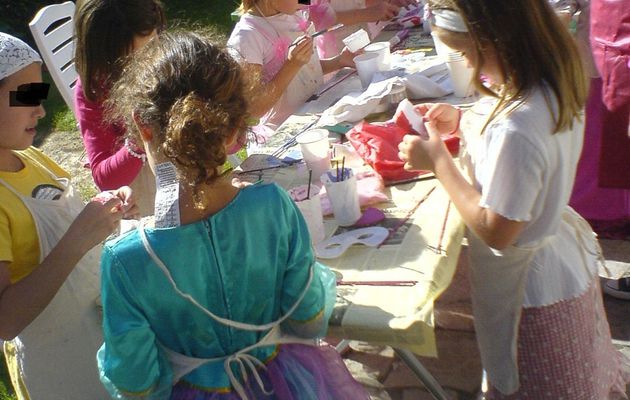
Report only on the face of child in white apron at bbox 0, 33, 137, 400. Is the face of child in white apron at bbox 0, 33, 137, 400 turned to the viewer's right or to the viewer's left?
to the viewer's right

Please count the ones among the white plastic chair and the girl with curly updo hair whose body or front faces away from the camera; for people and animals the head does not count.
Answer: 1

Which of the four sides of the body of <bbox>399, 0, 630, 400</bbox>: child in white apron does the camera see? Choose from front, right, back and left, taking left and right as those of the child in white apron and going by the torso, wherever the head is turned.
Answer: left

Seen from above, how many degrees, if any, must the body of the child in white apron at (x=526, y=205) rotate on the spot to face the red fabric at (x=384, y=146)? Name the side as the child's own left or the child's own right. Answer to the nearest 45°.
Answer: approximately 45° to the child's own right

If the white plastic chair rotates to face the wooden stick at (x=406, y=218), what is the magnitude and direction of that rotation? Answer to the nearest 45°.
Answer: approximately 45° to its right

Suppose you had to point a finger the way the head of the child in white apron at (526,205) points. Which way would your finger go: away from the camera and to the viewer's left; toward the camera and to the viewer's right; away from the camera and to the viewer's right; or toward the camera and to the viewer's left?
away from the camera and to the viewer's left

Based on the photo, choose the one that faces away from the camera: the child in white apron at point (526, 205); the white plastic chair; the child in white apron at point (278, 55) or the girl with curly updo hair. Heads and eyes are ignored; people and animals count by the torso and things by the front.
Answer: the girl with curly updo hair

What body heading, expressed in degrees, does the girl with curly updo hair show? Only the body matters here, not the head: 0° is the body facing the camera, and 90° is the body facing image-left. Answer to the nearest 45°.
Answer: approximately 180°

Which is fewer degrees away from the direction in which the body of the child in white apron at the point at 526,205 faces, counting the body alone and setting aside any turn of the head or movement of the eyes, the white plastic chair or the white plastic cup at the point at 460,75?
the white plastic chair

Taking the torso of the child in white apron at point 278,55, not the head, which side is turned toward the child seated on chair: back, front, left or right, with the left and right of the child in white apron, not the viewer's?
right

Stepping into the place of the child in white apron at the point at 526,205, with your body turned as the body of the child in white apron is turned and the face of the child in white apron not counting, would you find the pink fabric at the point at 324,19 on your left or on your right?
on your right
